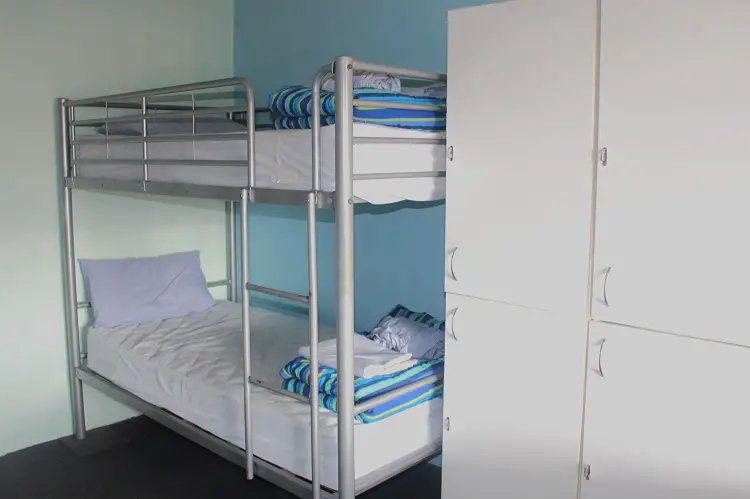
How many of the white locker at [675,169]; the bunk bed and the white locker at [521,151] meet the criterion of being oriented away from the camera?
0

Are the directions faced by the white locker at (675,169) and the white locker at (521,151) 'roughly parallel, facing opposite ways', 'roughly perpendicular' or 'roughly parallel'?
roughly parallel

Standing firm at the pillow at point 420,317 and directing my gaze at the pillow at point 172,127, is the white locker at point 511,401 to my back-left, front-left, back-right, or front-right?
back-left

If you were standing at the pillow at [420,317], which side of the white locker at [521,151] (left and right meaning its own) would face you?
right

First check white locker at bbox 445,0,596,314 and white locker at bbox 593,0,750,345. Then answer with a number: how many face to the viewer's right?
0

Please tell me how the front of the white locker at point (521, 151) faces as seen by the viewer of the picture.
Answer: facing the viewer and to the left of the viewer

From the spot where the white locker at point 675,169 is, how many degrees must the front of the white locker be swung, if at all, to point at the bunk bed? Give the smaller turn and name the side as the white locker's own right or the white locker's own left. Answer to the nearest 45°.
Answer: approximately 45° to the white locker's own right
